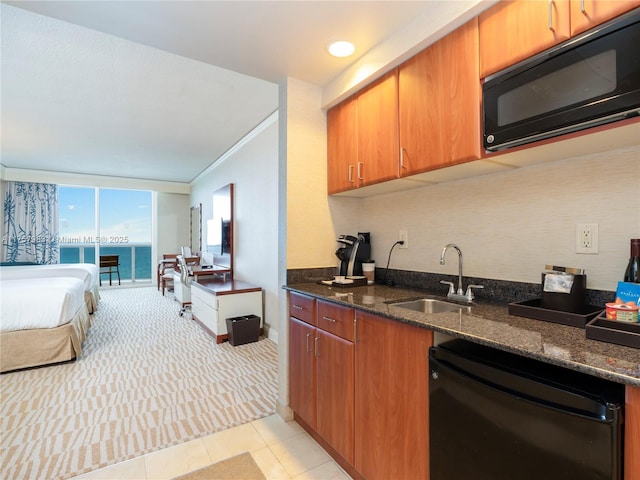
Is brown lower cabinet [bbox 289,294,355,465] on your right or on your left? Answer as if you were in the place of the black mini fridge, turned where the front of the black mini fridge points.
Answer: on your right

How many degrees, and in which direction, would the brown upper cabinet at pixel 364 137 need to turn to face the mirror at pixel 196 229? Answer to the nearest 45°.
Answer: approximately 90° to its right

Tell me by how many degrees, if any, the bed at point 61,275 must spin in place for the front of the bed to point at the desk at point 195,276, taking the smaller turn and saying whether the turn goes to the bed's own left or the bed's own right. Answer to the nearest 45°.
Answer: approximately 45° to the bed's own right

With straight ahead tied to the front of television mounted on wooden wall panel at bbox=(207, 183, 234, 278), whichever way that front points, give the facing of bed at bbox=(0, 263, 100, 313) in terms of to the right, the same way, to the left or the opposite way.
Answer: the opposite way

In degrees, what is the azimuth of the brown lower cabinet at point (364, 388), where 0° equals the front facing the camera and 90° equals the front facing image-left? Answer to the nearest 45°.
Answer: approximately 45°

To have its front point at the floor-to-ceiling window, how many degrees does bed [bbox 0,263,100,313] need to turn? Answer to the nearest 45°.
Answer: approximately 90° to its left

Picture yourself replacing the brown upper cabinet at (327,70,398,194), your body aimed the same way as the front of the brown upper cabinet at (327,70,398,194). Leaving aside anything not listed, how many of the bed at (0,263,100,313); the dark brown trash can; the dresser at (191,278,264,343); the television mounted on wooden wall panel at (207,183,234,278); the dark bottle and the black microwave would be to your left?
2

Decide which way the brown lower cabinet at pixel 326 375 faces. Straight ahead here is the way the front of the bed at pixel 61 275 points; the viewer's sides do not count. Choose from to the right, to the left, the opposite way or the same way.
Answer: the opposite way

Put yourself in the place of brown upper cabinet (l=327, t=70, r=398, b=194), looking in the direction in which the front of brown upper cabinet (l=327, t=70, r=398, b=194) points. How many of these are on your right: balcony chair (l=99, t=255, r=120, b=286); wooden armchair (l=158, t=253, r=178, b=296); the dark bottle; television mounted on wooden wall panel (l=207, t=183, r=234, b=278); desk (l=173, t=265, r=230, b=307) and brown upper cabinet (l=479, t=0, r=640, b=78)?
4

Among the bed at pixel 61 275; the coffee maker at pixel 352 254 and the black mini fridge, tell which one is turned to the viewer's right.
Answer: the bed

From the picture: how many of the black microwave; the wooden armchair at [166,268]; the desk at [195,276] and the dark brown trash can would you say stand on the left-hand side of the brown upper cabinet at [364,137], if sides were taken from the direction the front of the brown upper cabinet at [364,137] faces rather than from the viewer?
1
